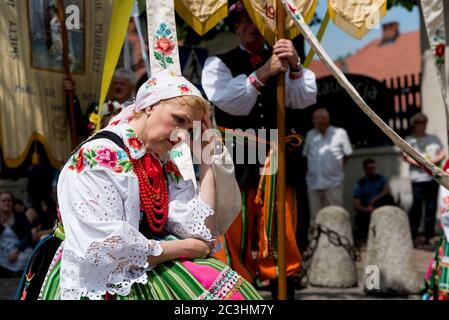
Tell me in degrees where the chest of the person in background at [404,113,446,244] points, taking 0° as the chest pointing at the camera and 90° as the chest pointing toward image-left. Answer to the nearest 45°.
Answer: approximately 0°

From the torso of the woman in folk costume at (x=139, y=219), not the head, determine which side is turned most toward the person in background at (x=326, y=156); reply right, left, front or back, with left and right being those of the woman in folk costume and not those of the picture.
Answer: left

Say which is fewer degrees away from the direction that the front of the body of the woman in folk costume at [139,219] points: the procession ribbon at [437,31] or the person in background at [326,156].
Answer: the procession ribbon

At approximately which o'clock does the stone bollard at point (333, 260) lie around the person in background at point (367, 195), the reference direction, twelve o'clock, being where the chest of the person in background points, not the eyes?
The stone bollard is roughly at 12 o'clock from the person in background.

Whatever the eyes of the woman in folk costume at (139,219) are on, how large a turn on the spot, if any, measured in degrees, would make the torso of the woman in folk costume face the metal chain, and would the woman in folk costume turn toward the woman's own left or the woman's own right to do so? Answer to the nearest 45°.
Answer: approximately 90° to the woman's own left

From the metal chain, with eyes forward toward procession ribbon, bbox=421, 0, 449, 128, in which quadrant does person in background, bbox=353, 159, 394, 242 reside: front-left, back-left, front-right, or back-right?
back-left
